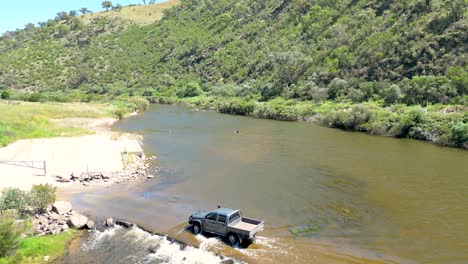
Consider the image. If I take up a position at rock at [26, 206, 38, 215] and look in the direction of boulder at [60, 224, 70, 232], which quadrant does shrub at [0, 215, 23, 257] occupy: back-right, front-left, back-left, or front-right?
front-right

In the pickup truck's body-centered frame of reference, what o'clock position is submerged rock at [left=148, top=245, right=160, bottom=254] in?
The submerged rock is roughly at 10 o'clock from the pickup truck.

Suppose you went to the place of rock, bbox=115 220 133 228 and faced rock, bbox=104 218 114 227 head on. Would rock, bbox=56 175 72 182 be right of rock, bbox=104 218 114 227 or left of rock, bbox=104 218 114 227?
right

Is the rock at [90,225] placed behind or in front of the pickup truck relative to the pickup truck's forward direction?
in front

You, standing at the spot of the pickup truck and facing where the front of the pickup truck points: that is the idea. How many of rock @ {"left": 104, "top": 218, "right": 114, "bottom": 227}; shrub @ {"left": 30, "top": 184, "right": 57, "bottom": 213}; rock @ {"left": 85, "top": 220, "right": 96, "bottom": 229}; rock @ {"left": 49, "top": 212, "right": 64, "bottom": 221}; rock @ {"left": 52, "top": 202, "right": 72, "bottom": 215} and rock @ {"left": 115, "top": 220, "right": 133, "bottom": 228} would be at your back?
0

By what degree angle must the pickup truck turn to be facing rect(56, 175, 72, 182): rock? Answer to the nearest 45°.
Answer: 0° — it already faces it

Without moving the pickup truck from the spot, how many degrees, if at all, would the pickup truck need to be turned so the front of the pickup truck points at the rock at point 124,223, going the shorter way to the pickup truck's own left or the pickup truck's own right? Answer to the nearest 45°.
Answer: approximately 45° to the pickup truck's own left

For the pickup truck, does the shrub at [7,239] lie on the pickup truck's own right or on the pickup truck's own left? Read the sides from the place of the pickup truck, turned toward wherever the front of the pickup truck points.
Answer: on the pickup truck's own left

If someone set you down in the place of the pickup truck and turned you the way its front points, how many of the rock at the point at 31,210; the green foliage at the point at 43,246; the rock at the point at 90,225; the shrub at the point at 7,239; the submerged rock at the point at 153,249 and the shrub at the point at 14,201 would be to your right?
0

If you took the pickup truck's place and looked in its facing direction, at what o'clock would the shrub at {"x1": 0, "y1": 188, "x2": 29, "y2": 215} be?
The shrub is roughly at 11 o'clock from the pickup truck.

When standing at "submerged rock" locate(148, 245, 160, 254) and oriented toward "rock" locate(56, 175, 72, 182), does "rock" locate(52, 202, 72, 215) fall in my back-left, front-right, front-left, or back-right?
front-left

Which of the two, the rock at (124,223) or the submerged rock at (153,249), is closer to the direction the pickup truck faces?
the rock

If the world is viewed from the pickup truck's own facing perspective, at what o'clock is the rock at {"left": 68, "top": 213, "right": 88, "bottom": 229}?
The rock is roughly at 11 o'clock from the pickup truck.

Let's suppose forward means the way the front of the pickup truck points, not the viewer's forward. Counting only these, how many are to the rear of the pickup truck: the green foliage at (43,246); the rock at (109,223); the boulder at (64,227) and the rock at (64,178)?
0

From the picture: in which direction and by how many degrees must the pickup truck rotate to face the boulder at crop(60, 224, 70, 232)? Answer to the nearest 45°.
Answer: approximately 45° to its left

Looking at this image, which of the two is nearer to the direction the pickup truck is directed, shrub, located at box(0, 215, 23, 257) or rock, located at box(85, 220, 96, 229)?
the rock

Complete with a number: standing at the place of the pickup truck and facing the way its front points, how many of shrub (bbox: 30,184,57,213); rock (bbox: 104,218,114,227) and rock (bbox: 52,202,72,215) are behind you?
0

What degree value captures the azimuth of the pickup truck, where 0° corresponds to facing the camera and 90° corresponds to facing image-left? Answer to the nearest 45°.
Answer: approximately 135°
